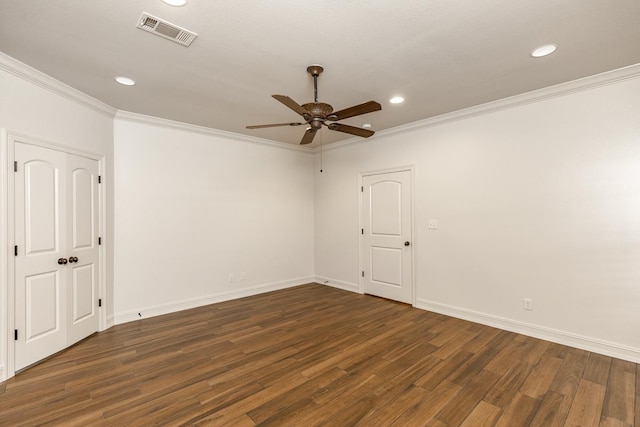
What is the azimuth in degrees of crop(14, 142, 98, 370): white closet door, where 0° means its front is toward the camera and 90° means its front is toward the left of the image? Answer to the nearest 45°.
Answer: approximately 315°

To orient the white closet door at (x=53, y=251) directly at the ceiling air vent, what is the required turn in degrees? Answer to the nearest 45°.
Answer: approximately 45° to its right

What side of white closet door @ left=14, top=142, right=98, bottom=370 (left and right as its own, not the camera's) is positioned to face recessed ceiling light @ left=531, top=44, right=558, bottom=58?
front

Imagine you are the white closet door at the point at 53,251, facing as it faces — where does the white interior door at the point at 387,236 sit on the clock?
The white interior door is roughly at 11 o'clock from the white closet door.

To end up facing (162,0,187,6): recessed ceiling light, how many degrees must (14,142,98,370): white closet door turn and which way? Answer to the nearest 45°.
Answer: approximately 45° to its right
